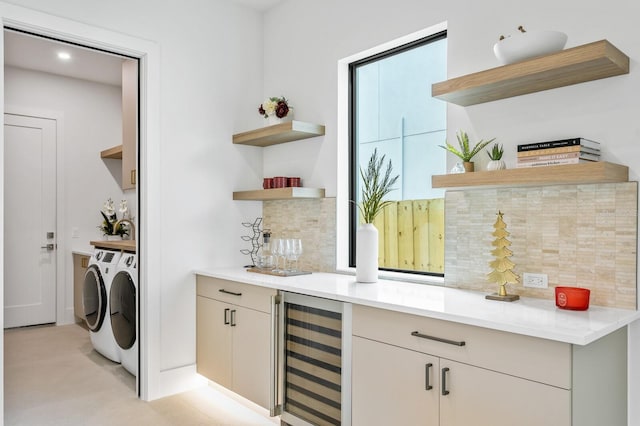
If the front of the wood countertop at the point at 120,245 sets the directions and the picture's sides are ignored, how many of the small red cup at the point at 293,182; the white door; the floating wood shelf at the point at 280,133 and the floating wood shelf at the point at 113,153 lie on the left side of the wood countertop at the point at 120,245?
2

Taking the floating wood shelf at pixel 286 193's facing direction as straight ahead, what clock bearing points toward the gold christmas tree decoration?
The gold christmas tree decoration is roughly at 9 o'clock from the floating wood shelf.

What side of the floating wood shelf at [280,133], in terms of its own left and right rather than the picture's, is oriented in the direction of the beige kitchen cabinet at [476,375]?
left

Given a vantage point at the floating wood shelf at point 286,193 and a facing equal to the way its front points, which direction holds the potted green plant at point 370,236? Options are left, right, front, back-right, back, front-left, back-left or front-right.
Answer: left

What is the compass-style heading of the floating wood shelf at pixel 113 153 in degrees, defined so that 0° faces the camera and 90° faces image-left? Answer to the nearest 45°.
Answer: approximately 45°

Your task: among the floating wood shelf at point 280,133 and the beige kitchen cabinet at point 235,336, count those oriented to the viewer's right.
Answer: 0

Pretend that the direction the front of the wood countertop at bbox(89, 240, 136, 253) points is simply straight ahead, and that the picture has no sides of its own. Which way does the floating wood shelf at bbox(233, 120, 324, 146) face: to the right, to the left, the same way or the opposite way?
the same way

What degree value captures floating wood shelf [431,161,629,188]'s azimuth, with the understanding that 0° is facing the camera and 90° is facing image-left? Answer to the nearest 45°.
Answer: approximately 45°

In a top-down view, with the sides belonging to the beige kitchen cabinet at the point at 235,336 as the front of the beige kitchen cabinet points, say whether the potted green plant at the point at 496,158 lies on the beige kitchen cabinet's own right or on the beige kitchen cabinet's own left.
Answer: on the beige kitchen cabinet's own left

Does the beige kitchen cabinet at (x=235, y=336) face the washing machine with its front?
no

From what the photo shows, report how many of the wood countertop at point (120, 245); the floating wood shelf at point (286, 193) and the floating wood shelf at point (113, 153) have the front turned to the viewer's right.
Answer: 0

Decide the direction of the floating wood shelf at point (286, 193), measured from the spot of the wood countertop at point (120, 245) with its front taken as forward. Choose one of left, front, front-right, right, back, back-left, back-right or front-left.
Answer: left

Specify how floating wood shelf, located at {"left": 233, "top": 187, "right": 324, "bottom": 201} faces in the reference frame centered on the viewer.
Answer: facing the viewer and to the left of the viewer

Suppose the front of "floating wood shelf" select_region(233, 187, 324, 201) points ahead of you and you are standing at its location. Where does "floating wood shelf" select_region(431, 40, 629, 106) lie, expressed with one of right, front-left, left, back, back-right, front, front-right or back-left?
left

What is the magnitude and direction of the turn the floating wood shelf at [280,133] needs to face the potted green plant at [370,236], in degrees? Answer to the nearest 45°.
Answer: approximately 90° to its left
